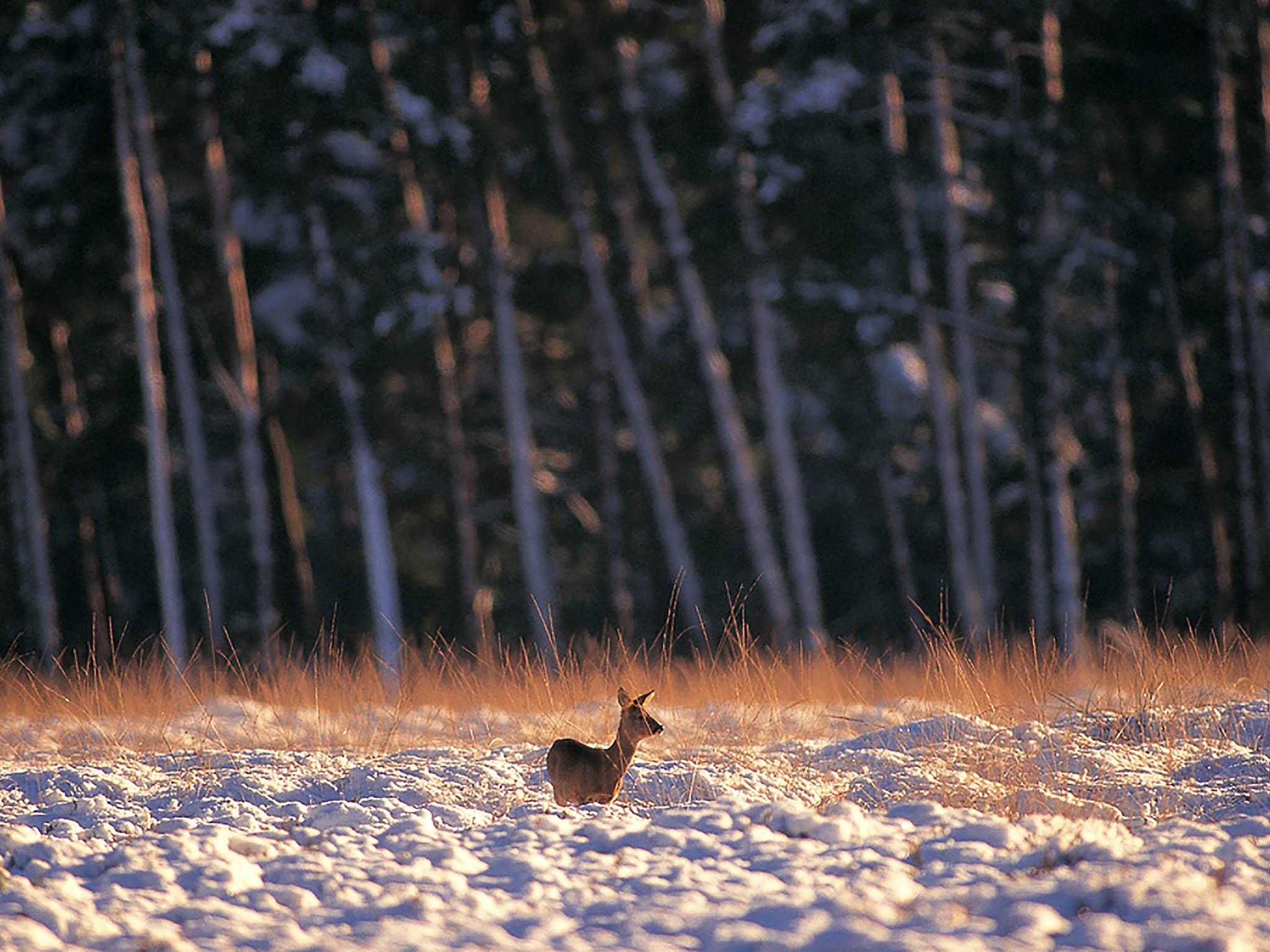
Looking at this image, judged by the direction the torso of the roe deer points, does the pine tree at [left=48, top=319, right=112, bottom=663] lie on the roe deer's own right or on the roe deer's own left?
on the roe deer's own left

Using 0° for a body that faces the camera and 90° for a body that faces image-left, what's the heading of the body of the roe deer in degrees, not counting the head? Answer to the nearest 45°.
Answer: approximately 270°
